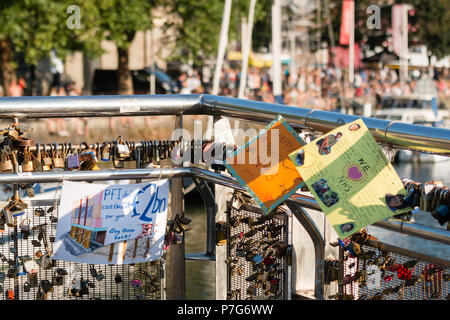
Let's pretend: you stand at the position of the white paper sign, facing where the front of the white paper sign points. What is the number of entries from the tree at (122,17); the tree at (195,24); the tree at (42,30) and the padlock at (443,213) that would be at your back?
3

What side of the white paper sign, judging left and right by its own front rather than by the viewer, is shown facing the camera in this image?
front

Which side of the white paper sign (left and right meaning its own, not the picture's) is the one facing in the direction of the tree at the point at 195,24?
back

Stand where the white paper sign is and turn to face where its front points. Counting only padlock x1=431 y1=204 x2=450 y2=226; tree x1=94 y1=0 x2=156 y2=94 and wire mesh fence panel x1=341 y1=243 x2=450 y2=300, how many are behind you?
1

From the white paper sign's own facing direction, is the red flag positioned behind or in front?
behind

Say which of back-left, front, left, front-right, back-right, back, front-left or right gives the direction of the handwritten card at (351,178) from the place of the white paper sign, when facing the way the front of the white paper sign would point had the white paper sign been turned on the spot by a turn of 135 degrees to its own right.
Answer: back

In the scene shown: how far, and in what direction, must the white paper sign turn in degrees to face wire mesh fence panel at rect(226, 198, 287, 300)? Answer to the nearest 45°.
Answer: approximately 90° to its left

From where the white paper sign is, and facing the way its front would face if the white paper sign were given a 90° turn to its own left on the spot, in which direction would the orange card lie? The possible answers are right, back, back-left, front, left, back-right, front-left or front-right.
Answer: front-right
